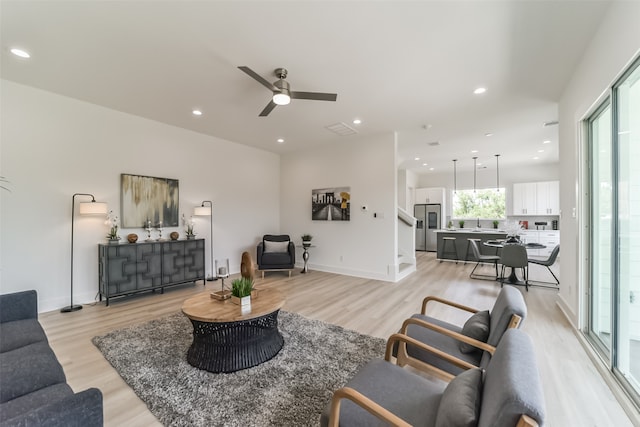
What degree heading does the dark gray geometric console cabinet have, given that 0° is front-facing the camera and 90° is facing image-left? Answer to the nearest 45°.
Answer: approximately 315°

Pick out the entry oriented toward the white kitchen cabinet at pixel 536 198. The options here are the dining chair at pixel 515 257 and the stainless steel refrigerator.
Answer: the dining chair

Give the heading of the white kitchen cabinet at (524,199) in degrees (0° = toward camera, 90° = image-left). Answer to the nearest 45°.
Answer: approximately 0°

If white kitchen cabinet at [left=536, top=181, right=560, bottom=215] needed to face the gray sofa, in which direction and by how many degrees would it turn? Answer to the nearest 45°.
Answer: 0° — it already faces it

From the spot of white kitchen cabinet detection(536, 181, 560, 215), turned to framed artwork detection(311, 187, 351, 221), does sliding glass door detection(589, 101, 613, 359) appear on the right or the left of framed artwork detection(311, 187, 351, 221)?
left

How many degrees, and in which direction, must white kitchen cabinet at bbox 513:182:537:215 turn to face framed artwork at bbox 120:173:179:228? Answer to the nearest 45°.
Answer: approximately 45° to its right

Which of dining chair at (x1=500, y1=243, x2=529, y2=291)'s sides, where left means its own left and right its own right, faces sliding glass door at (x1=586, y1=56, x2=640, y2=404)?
back

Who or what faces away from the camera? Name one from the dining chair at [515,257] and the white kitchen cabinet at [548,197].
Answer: the dining chair

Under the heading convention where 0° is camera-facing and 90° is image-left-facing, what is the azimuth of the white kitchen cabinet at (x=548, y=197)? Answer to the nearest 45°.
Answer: approximately 0°
